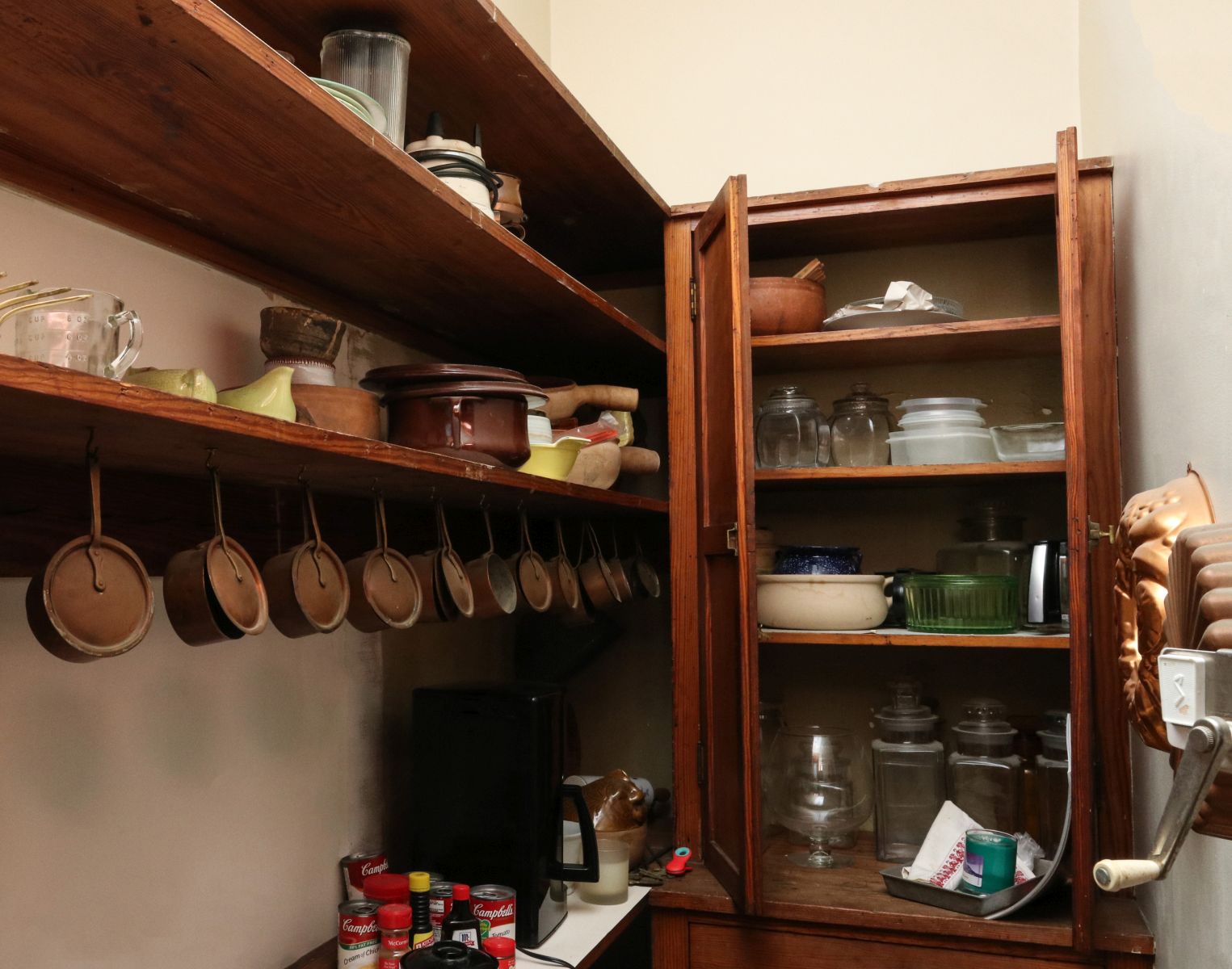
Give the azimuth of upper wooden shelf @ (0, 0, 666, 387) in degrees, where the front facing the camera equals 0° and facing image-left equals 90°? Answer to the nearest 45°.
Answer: approximately 315°

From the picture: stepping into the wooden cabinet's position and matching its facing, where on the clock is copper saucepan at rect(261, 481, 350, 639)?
The copper saucepan is roughly at 1 o'clock from the wooden cabinet.

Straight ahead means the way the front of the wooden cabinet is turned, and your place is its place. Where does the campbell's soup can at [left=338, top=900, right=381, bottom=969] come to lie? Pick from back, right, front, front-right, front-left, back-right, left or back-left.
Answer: front-right

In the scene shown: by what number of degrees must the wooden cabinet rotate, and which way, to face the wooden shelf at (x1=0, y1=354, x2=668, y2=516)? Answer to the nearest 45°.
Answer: approximately 45° to its right

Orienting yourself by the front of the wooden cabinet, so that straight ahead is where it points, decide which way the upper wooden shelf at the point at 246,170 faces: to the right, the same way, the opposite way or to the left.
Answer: to the left

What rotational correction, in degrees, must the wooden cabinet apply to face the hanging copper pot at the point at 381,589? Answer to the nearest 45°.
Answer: approximately 45° to its right

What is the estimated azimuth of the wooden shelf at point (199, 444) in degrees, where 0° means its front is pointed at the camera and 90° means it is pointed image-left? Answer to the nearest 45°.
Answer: approximately 315°

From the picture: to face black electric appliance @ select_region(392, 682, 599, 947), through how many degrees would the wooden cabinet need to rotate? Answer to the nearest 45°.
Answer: approximately 45° to its right

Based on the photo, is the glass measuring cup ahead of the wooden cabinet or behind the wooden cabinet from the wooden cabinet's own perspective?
ahead

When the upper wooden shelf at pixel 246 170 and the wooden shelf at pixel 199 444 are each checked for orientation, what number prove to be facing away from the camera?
0

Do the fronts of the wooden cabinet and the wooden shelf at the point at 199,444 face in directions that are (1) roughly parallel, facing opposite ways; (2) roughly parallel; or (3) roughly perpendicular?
roughly perpendicular

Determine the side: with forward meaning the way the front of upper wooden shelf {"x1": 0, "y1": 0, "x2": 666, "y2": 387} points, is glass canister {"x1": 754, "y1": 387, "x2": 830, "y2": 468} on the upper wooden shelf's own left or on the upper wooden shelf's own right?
on the upper wooden shelf's own left
